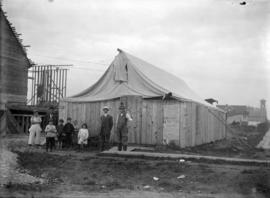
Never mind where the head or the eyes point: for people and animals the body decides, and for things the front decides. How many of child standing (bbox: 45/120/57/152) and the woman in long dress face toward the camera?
2

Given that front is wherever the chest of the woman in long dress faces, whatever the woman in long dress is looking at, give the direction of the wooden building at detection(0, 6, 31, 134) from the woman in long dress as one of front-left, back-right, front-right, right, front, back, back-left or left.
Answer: back

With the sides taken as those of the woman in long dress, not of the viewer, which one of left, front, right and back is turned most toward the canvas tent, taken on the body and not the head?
left

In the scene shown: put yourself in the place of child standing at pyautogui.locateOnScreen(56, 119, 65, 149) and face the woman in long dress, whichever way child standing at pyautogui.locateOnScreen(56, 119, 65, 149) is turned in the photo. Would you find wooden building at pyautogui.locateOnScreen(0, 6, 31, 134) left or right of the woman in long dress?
right

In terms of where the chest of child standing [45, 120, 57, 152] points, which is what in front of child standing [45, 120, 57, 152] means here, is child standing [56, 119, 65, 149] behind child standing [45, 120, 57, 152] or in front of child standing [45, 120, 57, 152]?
behind

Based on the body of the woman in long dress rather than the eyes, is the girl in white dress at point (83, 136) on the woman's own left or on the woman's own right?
on the woman's own left

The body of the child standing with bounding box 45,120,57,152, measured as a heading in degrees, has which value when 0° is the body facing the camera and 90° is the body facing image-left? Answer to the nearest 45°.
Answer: approximately 0°

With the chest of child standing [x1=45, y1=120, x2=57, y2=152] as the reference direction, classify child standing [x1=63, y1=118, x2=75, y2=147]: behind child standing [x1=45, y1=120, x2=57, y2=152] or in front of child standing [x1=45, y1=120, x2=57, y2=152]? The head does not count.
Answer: behind
